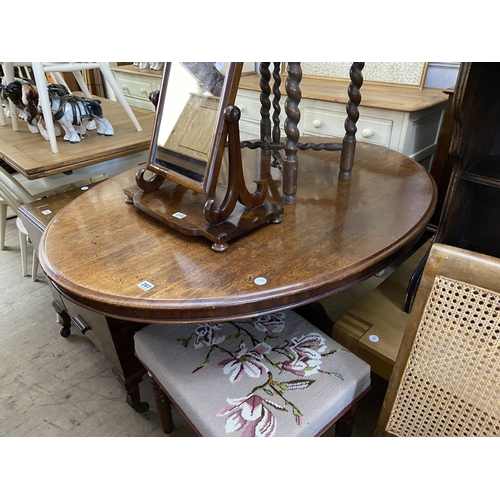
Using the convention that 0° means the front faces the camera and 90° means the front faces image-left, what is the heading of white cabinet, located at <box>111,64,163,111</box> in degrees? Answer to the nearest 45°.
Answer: approximately 45°

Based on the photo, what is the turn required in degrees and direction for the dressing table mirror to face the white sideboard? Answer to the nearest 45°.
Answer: approximately 180°

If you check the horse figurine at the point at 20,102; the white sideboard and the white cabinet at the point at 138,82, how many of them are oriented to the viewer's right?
0

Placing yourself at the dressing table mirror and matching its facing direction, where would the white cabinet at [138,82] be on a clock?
The white cabinet is roughly at 4 o'clock from the dressing table mirror.

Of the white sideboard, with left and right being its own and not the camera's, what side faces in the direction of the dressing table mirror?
front

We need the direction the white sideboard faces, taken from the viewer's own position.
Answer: facing the viewer and to the left of the viewer

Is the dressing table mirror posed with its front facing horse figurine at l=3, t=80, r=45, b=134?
no

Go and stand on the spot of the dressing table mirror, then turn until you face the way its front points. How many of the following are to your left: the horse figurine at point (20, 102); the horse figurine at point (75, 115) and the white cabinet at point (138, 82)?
0

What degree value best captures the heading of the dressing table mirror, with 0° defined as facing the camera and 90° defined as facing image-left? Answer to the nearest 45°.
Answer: approximately 45°

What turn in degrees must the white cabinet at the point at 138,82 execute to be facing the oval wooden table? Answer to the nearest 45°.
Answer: approximately 45° to its left

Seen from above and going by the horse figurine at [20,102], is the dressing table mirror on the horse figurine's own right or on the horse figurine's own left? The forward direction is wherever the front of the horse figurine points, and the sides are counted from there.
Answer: on the horse figurine's own left

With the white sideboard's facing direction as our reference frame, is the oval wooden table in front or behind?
in front

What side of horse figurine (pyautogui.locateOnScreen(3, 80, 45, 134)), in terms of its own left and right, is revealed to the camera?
left

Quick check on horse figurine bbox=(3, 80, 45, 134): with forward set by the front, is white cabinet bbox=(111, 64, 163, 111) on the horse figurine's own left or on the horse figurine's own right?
on the horse figurine's own right

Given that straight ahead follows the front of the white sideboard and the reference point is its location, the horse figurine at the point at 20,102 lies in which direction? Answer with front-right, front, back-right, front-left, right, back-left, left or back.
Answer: front-right
